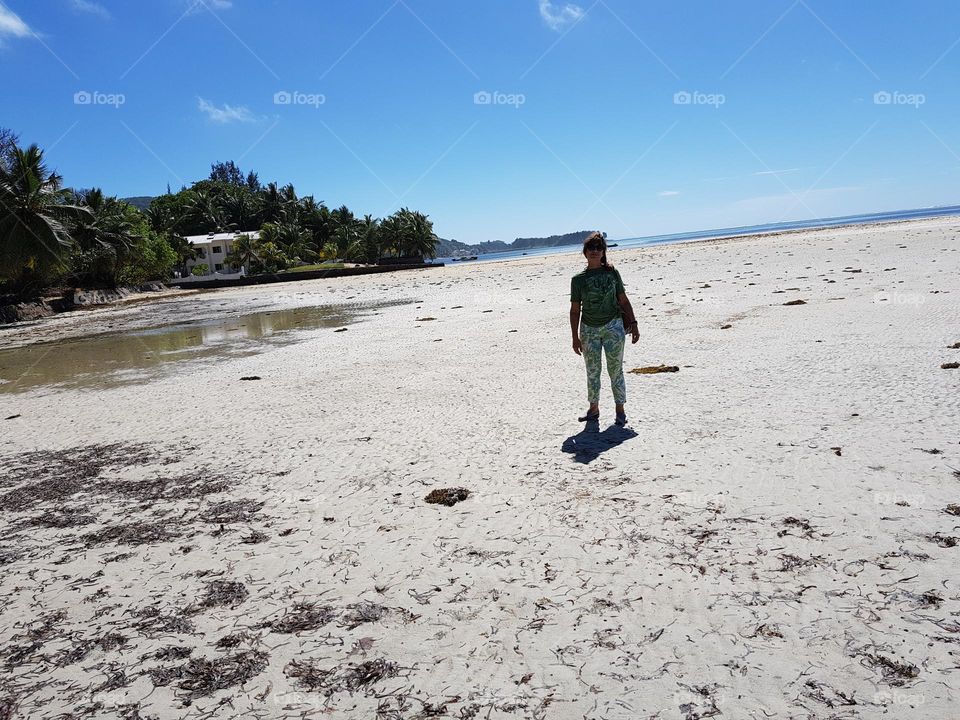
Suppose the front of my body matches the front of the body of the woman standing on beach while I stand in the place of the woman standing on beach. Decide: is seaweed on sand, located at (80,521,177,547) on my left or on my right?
on my right

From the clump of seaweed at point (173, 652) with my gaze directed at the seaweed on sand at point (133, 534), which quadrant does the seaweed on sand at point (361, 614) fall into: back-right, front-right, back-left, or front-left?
back-right

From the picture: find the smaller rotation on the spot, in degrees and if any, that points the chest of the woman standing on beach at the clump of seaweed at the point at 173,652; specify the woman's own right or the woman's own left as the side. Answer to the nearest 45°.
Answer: approximately 45° to the woman's own right

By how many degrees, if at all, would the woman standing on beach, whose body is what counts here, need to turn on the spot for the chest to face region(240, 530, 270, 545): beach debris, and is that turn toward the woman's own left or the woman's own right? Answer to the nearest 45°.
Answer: approximately 45° to the woman's own right

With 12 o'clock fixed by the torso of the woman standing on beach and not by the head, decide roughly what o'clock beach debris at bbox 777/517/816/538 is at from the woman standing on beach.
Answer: The beach debris is roughly at 11 o'clock from the woman standing on beach.

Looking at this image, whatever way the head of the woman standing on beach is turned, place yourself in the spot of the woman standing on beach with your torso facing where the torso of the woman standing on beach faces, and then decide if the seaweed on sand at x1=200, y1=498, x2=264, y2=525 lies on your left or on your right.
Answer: on your right

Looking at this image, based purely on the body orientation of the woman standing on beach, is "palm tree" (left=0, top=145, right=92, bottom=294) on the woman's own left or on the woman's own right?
on the woman's own right

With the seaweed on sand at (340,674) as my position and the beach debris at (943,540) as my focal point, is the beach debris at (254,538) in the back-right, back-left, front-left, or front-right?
back-left

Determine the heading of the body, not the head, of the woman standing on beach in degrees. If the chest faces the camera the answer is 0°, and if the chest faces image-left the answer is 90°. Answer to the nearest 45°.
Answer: approximately 0°

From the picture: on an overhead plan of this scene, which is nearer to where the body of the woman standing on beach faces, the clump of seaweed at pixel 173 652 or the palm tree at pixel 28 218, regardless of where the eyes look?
the clump of seaweed
